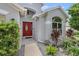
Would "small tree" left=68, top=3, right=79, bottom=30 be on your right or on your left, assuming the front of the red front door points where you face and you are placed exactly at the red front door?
on your left

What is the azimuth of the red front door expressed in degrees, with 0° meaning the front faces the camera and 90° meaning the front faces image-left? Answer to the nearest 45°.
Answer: approximately 0°

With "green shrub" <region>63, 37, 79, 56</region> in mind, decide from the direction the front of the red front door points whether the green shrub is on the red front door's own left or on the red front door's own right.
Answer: on the red front door's own left

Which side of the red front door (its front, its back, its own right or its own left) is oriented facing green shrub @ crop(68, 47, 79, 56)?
front
